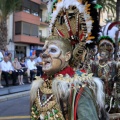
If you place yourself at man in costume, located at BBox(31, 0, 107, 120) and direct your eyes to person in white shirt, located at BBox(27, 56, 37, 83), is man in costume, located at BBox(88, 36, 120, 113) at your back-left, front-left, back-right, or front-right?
front-right

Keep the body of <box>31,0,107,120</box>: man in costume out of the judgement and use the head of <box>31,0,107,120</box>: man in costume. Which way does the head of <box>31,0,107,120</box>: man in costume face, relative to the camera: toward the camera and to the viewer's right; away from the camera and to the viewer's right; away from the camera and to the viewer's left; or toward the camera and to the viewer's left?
toward the camera and to the viewer's left

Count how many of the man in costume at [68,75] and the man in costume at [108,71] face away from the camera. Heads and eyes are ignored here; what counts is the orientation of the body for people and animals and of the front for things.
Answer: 0

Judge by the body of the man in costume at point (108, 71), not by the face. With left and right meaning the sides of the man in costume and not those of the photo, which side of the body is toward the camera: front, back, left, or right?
front

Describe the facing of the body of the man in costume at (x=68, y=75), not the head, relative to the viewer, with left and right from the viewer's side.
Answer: facing the viewer and to the left of the viewer

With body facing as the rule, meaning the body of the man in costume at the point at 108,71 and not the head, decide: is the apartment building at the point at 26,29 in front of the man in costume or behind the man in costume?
behind

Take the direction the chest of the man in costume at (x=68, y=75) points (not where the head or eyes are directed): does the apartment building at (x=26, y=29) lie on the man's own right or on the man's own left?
on the man's own right

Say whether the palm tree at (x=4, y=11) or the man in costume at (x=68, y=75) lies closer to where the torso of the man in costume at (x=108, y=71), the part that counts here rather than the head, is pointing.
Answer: the man in costume

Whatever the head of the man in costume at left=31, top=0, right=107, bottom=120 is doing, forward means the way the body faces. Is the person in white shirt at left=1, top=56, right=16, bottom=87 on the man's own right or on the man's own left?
on the man's own right

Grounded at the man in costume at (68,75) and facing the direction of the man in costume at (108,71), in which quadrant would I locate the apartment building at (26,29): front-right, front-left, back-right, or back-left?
front-left

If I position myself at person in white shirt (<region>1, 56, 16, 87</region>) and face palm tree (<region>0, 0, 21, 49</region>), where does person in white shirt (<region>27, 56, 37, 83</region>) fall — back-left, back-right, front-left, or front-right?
front-right
